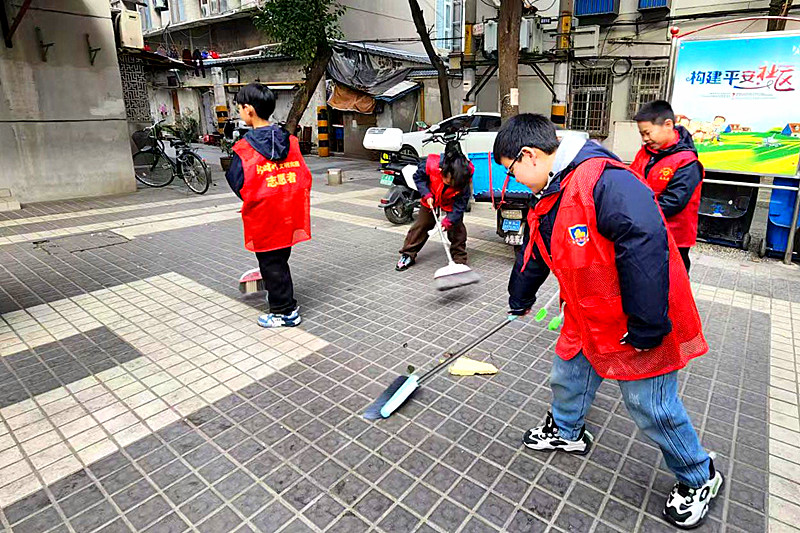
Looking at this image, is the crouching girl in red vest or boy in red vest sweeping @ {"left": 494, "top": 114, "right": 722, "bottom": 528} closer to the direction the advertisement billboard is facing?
the boy in red vest sweeping

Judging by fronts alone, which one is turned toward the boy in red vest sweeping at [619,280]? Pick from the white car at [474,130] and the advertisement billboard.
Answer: the advertisement billboard

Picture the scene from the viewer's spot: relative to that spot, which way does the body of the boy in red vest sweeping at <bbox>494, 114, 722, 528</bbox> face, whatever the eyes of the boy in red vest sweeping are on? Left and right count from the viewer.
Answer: facing the viewer and to the left of the viewer

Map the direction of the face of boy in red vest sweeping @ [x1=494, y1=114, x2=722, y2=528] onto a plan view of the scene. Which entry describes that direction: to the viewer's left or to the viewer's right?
to the viewer's left

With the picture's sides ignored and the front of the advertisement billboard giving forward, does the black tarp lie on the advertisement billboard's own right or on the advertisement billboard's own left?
on the advertisement billboard's own right

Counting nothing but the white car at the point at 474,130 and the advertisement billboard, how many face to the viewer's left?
1

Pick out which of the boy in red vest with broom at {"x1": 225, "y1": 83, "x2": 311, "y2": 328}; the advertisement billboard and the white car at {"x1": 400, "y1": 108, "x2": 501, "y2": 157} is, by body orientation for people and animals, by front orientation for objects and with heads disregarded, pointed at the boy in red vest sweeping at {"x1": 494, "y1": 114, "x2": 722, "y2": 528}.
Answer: the advertisement billboard

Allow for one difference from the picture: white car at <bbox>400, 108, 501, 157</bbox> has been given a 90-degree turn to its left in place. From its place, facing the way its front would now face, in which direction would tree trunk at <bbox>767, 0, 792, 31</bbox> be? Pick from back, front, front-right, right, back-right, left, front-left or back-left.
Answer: left

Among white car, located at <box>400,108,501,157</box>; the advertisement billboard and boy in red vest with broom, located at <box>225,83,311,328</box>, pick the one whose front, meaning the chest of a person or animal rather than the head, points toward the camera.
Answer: the advertisement billboard

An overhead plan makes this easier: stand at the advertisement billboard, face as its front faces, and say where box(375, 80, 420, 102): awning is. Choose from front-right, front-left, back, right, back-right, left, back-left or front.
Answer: back-right

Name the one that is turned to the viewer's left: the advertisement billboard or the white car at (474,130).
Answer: the white car

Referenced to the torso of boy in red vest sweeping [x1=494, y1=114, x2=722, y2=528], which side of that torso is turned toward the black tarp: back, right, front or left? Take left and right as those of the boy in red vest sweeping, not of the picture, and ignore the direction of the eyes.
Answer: right

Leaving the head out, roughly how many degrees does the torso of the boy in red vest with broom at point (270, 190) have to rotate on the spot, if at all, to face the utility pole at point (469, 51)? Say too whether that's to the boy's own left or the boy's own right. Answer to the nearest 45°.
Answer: approximately 90° to the boy's own right

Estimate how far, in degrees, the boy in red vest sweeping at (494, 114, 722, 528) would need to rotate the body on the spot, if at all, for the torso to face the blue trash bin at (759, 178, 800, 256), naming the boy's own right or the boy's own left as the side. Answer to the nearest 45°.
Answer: approximately 135° to the boy's own right

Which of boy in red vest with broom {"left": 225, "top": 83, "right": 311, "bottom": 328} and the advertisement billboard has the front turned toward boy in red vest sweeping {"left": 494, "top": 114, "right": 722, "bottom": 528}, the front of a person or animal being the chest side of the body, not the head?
the advertisement billboard

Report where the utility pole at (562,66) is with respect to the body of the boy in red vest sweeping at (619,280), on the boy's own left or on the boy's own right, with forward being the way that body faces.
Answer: on the boy's own right

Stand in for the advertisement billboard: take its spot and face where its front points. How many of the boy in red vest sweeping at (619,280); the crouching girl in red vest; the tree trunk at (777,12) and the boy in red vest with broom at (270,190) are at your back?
1

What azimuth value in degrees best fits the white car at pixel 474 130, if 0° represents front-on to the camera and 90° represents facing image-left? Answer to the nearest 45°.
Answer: approximately 90°

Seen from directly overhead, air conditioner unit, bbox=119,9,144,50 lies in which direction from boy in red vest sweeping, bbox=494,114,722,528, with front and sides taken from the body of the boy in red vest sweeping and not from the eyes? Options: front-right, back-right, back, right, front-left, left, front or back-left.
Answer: right
